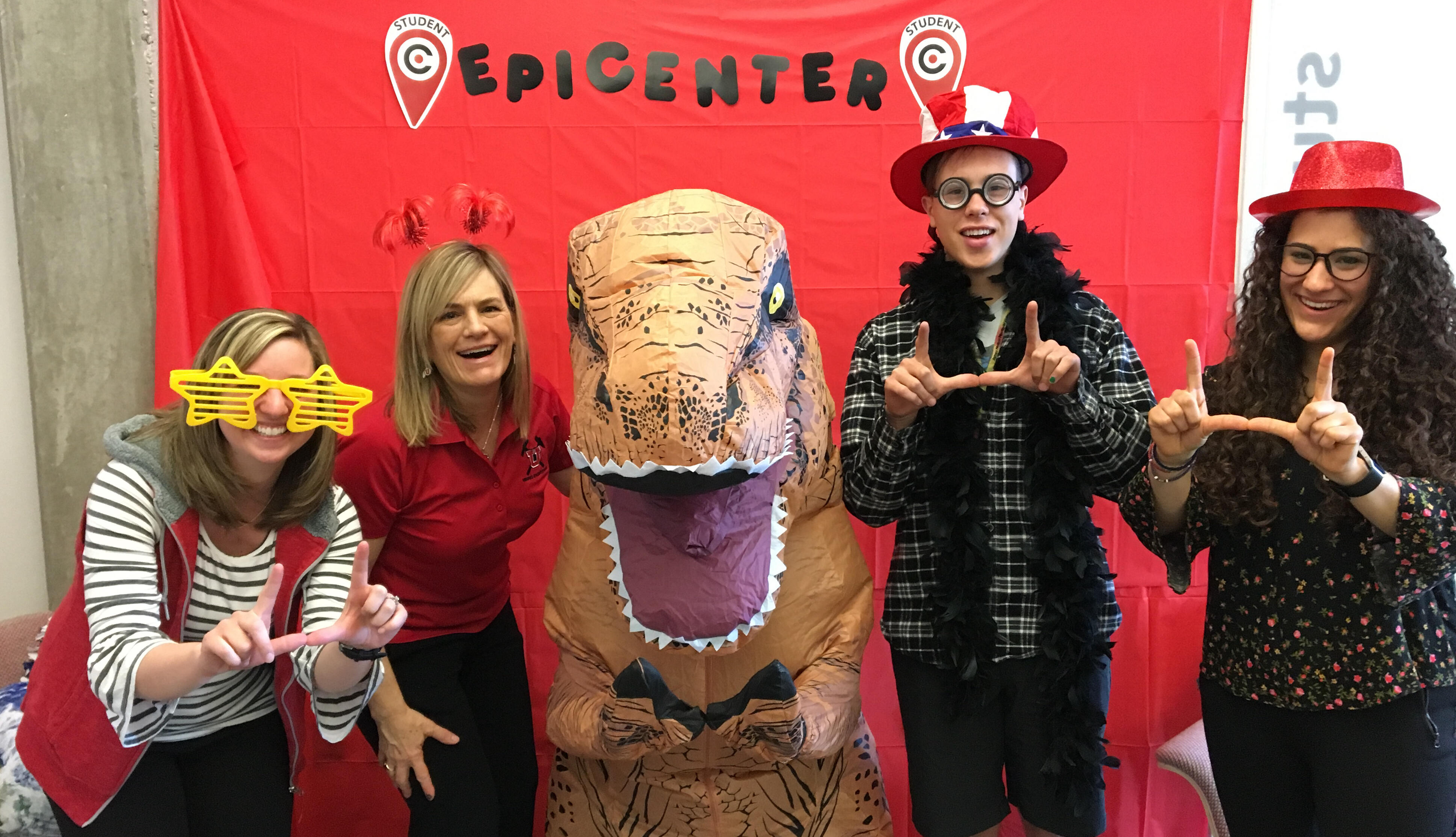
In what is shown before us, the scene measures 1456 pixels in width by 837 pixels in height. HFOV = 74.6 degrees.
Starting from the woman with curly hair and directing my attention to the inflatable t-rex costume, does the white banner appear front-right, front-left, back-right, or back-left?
back-right

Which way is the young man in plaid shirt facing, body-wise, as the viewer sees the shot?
toward the camera

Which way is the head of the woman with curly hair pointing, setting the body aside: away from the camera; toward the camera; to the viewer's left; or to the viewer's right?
toward the camera

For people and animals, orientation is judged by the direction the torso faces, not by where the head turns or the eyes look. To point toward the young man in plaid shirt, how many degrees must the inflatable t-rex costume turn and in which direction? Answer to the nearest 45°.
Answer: approximately 90° to its left

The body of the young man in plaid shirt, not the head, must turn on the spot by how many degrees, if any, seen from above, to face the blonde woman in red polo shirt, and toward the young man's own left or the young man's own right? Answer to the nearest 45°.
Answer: approximately 90° to the young man's own right

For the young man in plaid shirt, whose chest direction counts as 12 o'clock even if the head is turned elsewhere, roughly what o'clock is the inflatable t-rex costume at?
The inflatable t-rex costume is roughly at 2 o'clock from the young man in plaid shirt.

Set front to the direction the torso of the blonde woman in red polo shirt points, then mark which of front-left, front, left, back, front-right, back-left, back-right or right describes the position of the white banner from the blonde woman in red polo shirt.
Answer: front-left

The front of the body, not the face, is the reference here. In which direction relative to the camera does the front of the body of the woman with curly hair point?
toward the camera

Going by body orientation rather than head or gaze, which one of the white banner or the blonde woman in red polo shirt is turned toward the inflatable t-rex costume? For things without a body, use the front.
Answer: the blonde woman in red polo shirt
